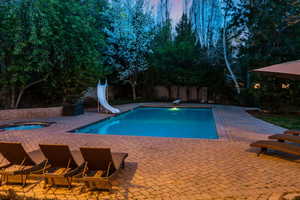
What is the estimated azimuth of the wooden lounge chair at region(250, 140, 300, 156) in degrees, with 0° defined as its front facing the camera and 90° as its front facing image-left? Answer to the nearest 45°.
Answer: approximately 90°

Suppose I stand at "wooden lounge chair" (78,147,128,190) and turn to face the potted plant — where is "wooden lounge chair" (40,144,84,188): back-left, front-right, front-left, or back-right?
front-left

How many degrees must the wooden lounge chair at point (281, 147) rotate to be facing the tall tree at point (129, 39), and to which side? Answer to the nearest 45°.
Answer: approximately 45° to its right

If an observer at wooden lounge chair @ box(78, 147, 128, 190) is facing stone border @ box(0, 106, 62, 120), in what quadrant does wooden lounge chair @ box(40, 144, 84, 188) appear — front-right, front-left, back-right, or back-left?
front-left

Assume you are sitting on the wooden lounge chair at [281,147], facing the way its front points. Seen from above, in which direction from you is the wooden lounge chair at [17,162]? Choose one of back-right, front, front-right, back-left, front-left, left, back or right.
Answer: front-left

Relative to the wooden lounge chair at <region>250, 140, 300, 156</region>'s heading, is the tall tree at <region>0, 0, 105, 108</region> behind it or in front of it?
in front

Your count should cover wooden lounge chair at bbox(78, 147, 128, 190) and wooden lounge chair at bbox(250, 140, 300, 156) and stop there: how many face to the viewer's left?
1

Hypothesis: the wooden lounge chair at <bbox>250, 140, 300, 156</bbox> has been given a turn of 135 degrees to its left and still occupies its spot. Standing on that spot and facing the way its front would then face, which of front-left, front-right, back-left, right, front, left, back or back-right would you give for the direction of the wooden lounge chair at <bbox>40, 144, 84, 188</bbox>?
right

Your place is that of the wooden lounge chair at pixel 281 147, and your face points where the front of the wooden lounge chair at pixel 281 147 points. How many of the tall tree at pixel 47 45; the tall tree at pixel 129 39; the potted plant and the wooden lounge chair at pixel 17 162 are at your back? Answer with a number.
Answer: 0

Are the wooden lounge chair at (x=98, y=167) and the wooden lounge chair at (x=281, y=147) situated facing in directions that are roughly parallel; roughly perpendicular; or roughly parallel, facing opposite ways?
roughly perpendicular

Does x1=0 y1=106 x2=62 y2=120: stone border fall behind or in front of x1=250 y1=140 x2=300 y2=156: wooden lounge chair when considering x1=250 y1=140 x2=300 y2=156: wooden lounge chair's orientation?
in front

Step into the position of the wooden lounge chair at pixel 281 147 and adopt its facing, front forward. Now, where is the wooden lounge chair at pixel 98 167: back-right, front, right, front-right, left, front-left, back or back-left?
front-left
